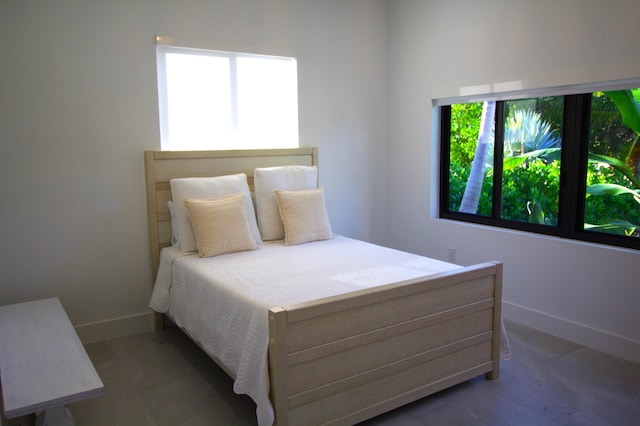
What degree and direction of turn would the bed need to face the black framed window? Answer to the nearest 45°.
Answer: approximately 90° to its left

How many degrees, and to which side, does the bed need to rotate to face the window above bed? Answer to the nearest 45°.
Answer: approximately 180°

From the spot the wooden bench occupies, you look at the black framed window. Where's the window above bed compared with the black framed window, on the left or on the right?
left

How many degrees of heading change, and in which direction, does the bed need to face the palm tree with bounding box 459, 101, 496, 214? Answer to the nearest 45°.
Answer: approximately 90° to its left

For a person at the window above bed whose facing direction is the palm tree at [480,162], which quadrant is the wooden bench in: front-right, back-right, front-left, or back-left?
back-right

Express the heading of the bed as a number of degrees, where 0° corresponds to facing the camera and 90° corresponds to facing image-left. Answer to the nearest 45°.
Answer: approximately 315°
